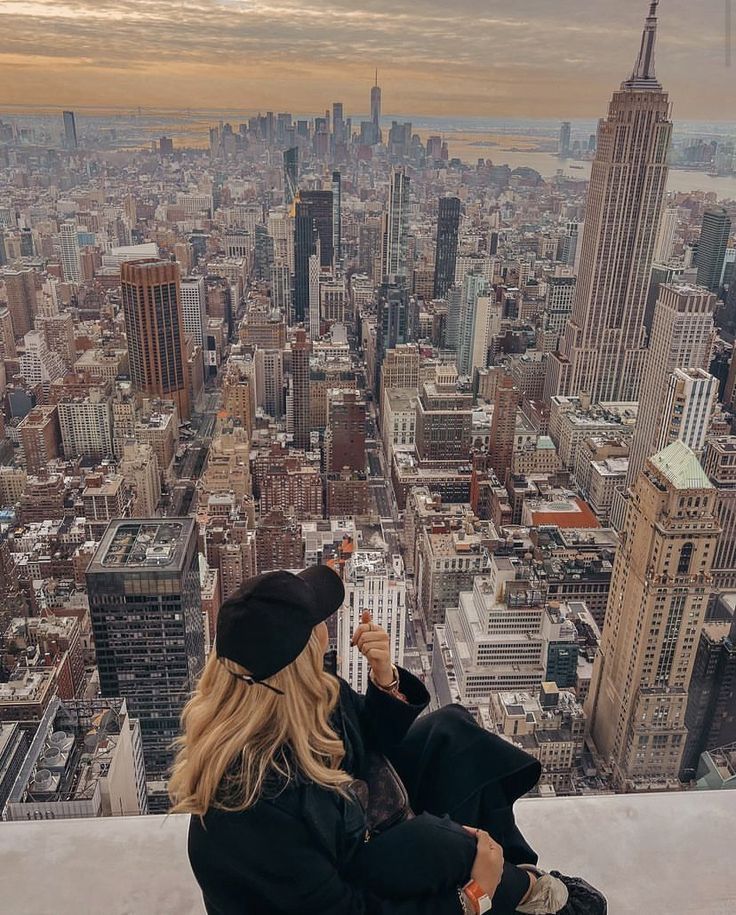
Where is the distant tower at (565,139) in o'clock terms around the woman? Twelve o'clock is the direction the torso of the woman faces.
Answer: The distant tower is roughly at 11 o'clock from the woman.

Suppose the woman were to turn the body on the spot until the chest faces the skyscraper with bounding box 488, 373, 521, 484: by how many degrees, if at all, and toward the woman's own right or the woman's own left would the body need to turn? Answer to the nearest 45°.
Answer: approximately 45° to the woman's own left

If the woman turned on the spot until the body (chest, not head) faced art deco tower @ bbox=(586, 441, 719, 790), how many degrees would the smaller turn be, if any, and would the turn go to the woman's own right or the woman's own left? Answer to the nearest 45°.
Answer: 0° — they already face it

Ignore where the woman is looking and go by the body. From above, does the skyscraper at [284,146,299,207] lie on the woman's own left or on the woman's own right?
on the woman's own left

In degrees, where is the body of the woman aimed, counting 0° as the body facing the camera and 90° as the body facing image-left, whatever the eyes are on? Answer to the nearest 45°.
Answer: approximately 225°

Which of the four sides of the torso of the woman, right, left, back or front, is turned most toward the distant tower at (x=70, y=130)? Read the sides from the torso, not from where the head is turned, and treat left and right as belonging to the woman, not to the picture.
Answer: left

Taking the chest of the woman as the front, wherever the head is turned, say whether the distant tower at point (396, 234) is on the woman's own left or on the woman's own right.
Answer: on the woman's own left

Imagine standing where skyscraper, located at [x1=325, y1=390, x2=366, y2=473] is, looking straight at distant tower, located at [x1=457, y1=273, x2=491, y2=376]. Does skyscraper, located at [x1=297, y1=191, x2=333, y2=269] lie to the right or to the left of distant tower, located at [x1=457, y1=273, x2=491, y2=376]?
left

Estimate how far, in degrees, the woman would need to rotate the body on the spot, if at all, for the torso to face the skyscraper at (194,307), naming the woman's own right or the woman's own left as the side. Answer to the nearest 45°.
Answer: approximately 45° to the woman's own left

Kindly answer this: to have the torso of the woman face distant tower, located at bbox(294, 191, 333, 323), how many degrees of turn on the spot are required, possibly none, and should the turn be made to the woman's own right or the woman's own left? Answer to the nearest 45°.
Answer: approximately 45° to the woman's own left

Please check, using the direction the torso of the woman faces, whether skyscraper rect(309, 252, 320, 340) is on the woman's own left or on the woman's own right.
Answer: on the woman's own left

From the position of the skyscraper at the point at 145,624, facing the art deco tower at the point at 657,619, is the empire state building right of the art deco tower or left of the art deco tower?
left
